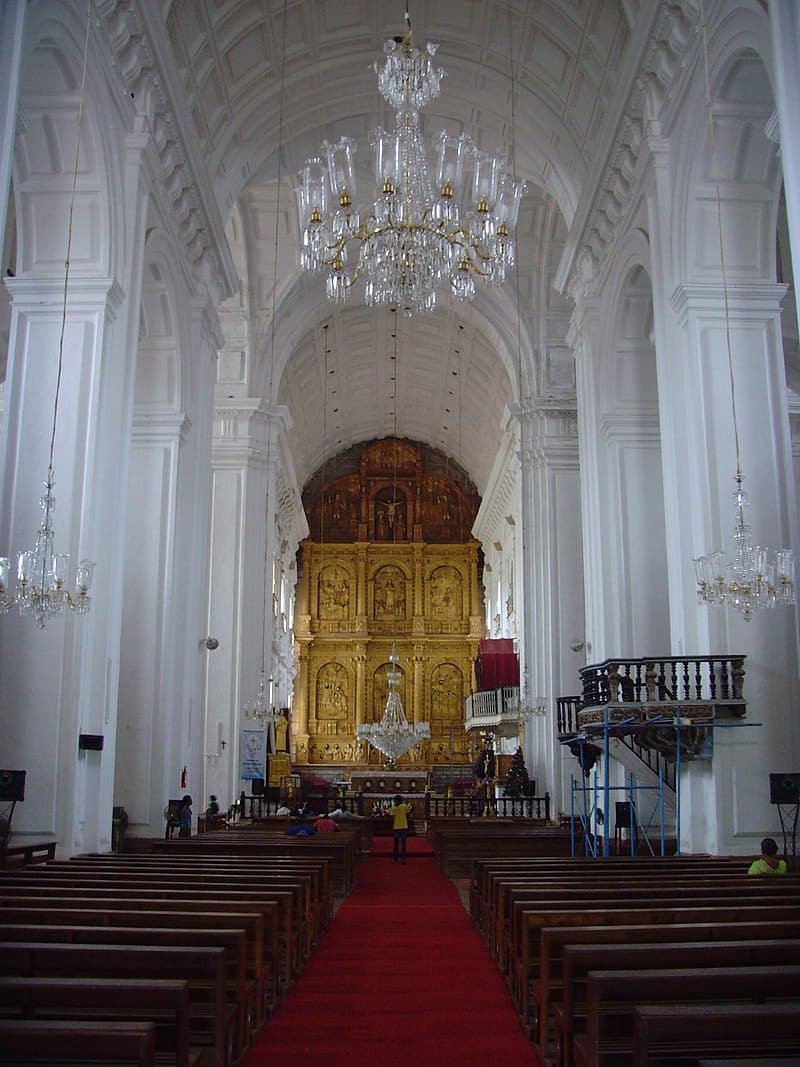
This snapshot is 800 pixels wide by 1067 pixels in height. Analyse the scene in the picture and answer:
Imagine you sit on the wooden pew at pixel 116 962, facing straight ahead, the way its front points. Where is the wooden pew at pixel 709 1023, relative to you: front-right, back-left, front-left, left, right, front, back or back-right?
back-right

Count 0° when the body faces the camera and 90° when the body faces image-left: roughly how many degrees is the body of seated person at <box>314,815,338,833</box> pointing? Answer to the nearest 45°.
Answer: approximately 180°

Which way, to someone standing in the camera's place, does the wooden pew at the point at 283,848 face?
facing away from the viewer

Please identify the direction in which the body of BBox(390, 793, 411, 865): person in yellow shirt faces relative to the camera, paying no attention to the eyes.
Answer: away from the camera

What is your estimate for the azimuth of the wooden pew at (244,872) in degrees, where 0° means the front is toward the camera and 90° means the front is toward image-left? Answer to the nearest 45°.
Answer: approximately 180°

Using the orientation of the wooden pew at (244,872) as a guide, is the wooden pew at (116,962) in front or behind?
behind

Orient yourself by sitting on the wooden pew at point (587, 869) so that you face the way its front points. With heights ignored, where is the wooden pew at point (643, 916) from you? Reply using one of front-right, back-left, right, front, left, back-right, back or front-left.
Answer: back

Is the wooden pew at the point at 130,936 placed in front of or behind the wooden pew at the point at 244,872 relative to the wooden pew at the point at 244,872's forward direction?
behind

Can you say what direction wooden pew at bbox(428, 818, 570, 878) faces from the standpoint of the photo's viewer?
facing away from the viewer

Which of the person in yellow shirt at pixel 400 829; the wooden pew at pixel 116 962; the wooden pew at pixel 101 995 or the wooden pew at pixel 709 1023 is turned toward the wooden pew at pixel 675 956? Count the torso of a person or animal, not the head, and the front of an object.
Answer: the wooden pew at pixel 709 1023

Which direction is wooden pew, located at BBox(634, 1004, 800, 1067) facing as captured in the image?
away from the camera

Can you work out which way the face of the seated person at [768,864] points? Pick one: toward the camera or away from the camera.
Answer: away from the camera
